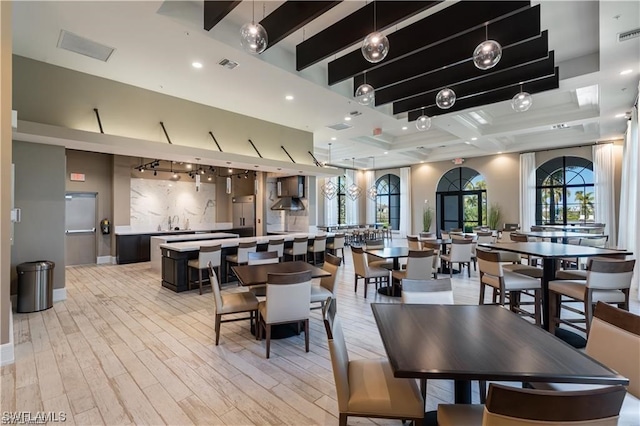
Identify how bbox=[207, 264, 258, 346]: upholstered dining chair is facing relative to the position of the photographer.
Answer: facing to the right of the viewer

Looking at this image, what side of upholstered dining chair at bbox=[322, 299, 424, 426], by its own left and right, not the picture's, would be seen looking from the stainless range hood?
left

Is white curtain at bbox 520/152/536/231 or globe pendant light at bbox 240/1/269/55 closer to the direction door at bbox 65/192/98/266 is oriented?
the globe pendant light

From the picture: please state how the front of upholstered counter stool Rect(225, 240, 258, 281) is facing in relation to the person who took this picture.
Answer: facing away from the viewer and to the left of the viewer

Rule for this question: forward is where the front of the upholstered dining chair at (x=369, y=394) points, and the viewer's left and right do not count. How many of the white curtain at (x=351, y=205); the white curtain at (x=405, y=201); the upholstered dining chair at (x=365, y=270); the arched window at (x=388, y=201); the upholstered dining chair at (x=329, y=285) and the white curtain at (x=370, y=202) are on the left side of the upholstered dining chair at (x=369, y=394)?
6

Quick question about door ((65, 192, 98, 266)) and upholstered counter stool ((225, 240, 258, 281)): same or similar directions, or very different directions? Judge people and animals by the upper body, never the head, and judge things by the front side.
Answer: very different directions

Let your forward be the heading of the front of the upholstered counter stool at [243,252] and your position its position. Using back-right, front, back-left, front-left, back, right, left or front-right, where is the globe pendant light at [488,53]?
back

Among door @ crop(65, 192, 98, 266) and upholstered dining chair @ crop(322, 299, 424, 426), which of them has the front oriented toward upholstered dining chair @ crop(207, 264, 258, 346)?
the door

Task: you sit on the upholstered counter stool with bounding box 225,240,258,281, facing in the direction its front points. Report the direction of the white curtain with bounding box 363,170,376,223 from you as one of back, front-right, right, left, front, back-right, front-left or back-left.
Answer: right

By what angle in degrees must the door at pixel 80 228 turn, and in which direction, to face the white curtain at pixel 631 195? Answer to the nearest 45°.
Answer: approximately 45° to its left

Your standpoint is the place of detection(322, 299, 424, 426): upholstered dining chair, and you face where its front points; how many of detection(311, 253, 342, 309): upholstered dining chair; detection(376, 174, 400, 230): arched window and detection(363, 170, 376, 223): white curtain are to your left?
3

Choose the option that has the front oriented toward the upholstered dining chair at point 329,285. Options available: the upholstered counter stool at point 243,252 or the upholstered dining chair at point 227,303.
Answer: the upholstered dining chair at point 227,303
